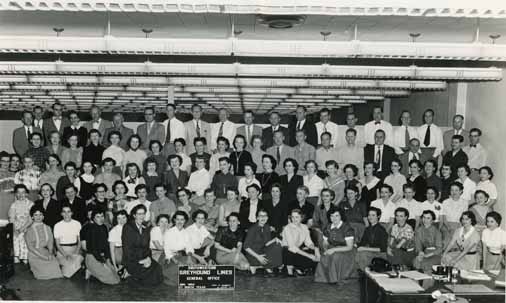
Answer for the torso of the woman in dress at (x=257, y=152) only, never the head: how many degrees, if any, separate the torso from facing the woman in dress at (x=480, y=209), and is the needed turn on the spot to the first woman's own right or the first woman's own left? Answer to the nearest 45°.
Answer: approximately 90° to the first woman's own left

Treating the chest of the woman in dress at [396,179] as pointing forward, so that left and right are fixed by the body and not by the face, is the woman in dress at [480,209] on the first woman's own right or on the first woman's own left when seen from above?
on the first woman's own left

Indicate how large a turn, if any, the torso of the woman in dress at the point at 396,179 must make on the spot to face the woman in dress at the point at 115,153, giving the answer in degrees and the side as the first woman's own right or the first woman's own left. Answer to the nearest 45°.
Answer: approximately 90° to the first woman's own right
